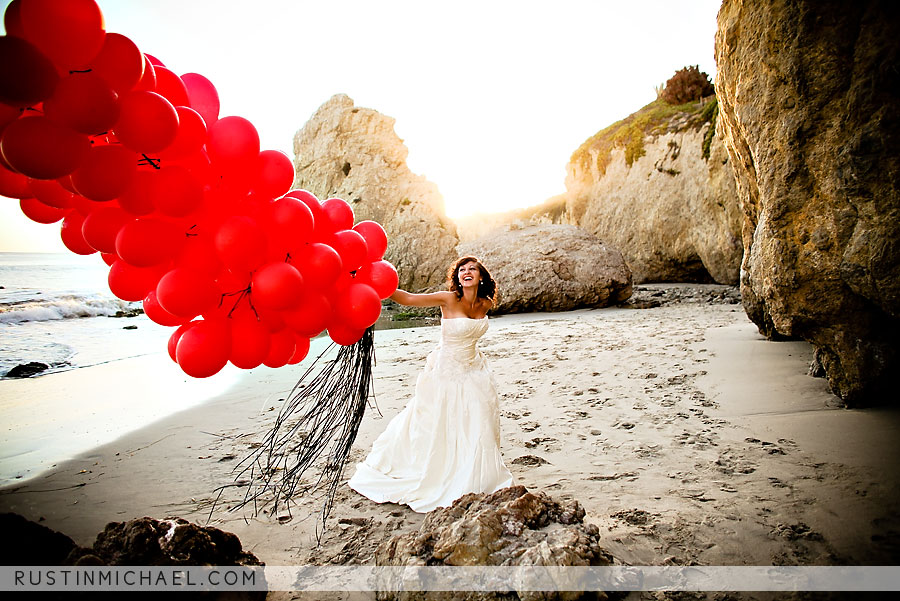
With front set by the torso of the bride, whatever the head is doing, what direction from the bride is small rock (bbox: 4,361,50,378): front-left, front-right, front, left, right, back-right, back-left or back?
back-right

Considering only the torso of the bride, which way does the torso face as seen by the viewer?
toward the camera

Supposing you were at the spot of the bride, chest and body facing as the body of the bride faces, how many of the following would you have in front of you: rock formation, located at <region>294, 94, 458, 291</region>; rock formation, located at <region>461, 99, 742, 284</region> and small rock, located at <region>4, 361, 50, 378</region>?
0

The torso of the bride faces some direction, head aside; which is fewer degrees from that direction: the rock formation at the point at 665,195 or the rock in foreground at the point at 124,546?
the rock in foreground

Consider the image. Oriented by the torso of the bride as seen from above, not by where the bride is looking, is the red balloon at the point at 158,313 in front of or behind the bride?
in front

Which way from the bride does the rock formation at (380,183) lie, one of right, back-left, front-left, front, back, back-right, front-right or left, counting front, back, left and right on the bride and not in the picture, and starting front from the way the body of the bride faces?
back

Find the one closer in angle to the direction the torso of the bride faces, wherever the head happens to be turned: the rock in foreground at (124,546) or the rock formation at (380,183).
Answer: the rock in foreground

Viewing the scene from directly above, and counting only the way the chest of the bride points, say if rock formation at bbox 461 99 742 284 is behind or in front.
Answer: behind

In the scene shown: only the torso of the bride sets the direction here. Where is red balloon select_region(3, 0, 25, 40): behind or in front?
in front

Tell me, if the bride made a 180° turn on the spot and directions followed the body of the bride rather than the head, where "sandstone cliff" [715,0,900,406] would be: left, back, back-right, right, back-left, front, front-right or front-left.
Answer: right

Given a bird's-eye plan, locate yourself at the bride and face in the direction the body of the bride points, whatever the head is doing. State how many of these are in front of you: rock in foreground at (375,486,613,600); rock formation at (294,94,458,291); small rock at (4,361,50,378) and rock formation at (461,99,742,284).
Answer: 1

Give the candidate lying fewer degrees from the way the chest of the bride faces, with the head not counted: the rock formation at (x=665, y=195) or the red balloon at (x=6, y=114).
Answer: the red balloon

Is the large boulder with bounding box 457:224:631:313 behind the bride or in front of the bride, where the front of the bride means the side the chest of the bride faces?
behind

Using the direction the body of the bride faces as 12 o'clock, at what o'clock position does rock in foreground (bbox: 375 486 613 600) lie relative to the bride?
The rock in foreground is roughly at 12 o'clock from the bride.

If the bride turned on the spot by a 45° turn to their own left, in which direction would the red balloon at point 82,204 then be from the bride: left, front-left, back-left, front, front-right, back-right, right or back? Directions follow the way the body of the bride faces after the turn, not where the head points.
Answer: right
